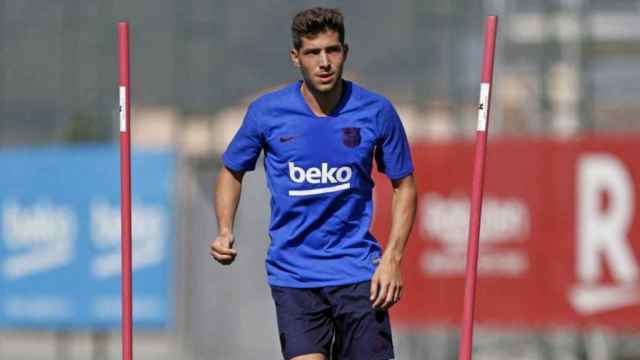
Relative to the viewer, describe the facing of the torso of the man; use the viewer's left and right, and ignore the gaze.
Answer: facing the viewer

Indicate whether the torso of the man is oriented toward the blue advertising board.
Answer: no

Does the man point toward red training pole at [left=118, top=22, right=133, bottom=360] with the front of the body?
no

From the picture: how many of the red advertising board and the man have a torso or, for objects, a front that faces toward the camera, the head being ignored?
2

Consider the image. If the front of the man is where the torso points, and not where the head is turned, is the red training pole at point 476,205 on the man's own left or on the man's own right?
on the man's own left

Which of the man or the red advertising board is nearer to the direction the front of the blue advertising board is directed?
the man

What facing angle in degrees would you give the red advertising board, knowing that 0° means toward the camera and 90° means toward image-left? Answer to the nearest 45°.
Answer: approximately 0°

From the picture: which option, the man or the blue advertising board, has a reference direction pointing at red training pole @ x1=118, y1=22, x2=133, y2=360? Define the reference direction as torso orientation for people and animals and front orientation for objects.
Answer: the blue advertising board

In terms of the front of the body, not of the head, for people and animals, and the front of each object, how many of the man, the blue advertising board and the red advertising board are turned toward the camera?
3

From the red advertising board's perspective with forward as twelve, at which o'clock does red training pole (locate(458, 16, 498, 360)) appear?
The red training pole is roughly at 12 o'clock from the red advertising board.

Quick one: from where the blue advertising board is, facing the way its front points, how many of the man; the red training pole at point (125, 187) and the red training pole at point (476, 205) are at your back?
0

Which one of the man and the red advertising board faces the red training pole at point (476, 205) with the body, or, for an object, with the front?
the red advertising board

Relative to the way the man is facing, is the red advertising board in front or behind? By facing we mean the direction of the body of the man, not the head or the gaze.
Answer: behind
